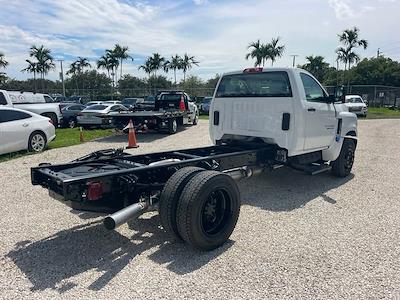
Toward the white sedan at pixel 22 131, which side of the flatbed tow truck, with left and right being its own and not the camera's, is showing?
back

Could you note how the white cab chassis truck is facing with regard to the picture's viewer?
facing away from the viewer and to the right of the viewer

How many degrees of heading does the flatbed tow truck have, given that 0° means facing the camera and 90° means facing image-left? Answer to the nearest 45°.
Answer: approximately 225°

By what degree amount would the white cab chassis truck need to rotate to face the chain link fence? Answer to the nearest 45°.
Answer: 0° — it already faces it

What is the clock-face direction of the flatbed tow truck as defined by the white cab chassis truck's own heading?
The flatbed tow truck is roughly at 10 o'clock from the white cab chassis truck.

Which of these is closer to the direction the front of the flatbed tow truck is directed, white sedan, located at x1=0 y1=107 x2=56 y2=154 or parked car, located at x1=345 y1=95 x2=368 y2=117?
the parked car

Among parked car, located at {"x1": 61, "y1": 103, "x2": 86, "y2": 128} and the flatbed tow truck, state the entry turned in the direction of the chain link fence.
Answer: the flatbed tow truck

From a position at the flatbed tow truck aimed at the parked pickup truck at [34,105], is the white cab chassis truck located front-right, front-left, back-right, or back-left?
back-left

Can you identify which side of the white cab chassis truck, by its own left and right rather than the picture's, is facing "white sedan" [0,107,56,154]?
left

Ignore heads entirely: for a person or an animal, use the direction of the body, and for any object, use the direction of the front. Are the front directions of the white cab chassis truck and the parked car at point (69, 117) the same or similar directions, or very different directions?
very different directions

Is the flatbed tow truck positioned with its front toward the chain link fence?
yes
